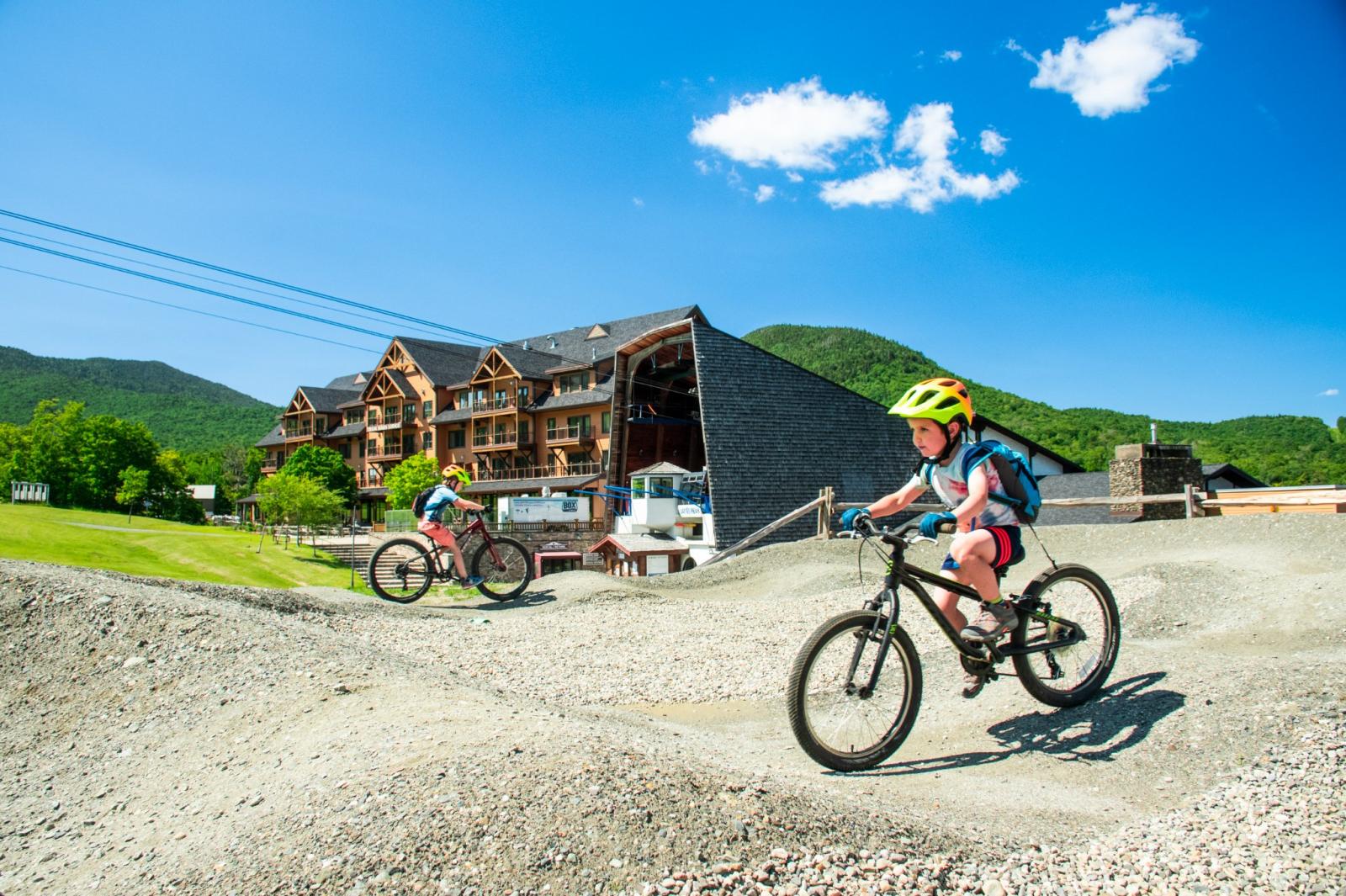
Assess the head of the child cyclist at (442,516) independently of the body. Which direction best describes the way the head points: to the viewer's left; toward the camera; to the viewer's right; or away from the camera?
to the viewer's right

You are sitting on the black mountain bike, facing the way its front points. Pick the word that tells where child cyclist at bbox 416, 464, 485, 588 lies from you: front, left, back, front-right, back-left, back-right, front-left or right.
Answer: right

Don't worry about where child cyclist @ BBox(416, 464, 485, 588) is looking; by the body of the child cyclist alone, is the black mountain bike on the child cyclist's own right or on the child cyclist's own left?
on the child cyclist's own right

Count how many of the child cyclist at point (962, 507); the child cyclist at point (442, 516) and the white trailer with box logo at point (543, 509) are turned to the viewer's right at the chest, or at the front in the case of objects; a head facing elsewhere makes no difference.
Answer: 1

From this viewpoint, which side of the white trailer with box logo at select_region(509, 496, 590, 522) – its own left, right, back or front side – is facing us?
left

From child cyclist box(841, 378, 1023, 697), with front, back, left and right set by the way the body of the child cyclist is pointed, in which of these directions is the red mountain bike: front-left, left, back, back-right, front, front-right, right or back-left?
right

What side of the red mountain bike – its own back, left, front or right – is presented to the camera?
right

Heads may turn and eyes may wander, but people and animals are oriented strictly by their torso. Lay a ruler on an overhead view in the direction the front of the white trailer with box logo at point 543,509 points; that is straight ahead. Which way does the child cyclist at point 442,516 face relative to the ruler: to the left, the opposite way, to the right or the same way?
to the left

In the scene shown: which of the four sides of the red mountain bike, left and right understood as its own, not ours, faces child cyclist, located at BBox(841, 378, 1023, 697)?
right

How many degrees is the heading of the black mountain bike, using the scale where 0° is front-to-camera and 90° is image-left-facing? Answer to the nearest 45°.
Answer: approximately 45°

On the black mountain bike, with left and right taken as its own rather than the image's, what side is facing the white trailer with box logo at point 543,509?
right

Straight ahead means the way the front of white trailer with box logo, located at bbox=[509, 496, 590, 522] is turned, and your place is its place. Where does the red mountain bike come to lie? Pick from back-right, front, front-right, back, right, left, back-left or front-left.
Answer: front

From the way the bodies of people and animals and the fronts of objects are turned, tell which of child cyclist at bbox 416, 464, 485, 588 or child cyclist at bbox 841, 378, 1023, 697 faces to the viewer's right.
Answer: child cyclist at bbox 416, 464, 485, 588

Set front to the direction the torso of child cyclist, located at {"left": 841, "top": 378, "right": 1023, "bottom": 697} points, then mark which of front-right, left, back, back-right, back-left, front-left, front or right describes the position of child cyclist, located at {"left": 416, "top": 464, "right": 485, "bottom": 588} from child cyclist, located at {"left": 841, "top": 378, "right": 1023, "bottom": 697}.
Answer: right

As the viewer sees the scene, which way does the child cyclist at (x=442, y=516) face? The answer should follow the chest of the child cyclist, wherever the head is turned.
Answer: to the viewer's right
